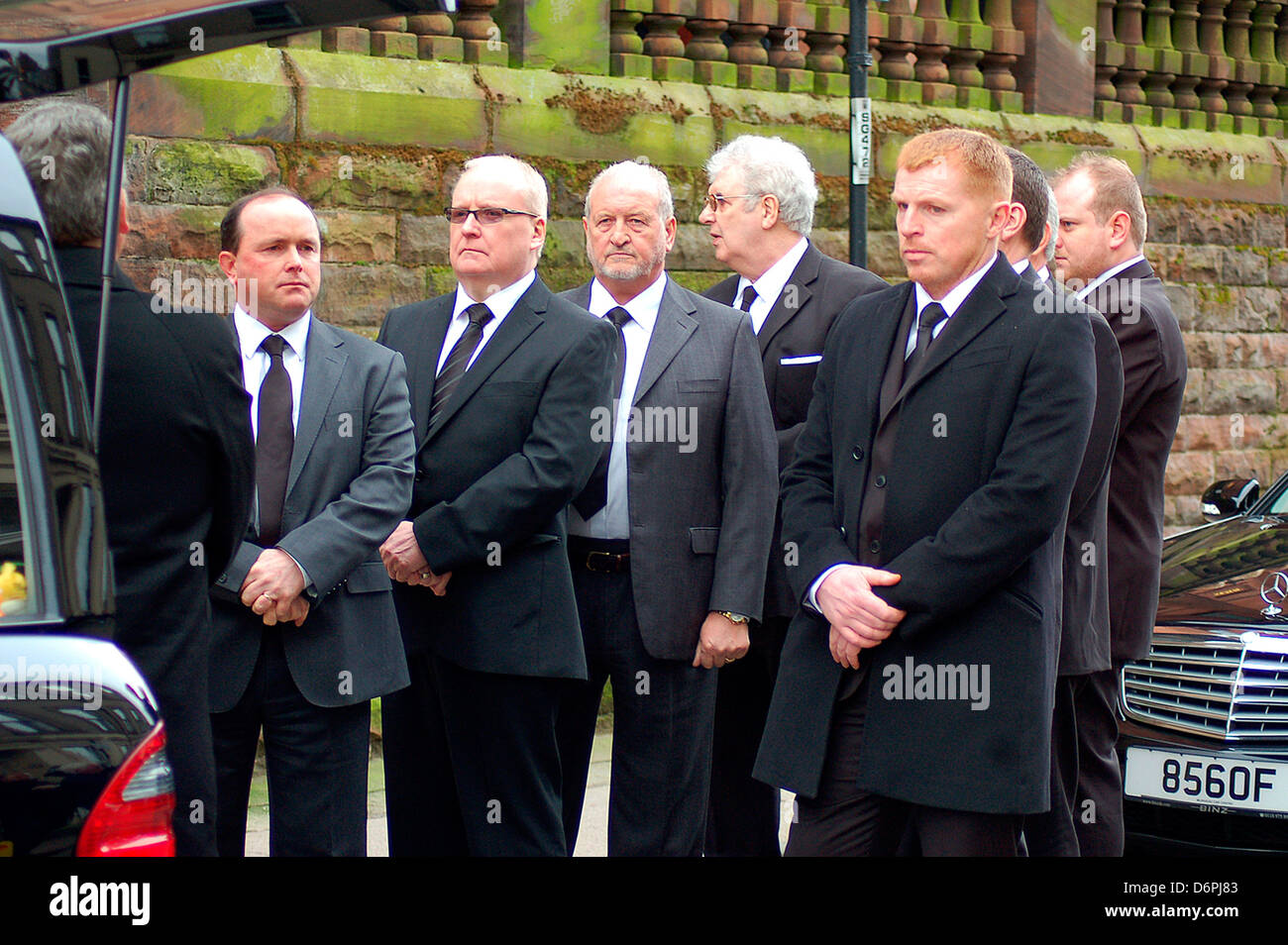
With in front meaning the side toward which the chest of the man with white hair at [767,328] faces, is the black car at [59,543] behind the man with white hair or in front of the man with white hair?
in front

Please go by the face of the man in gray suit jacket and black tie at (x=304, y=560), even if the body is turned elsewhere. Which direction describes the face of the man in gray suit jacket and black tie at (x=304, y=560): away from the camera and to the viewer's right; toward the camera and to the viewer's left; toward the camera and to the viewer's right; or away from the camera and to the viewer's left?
toward the camera and to the viewer's right

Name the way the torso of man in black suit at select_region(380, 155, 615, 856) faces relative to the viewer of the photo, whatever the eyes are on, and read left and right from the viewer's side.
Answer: facing the viewer and to the left of the viewer

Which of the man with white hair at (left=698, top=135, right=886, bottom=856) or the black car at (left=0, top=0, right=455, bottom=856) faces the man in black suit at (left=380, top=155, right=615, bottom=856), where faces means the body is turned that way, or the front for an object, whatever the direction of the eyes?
the man with white hair

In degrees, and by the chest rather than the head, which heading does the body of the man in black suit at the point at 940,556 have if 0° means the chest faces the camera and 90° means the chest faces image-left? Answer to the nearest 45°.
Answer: approximately 45°

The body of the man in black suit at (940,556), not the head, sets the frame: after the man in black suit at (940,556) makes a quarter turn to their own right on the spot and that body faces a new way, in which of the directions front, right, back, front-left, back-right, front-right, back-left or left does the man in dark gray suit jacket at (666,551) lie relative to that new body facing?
front

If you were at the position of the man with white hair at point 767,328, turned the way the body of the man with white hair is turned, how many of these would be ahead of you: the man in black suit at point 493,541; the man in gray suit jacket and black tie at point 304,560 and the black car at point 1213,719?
2

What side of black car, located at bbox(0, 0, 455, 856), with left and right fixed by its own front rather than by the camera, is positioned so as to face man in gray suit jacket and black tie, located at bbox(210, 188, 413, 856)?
back

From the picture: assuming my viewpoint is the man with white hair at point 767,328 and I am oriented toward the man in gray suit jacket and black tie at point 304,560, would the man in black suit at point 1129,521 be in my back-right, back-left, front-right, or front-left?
back-left
